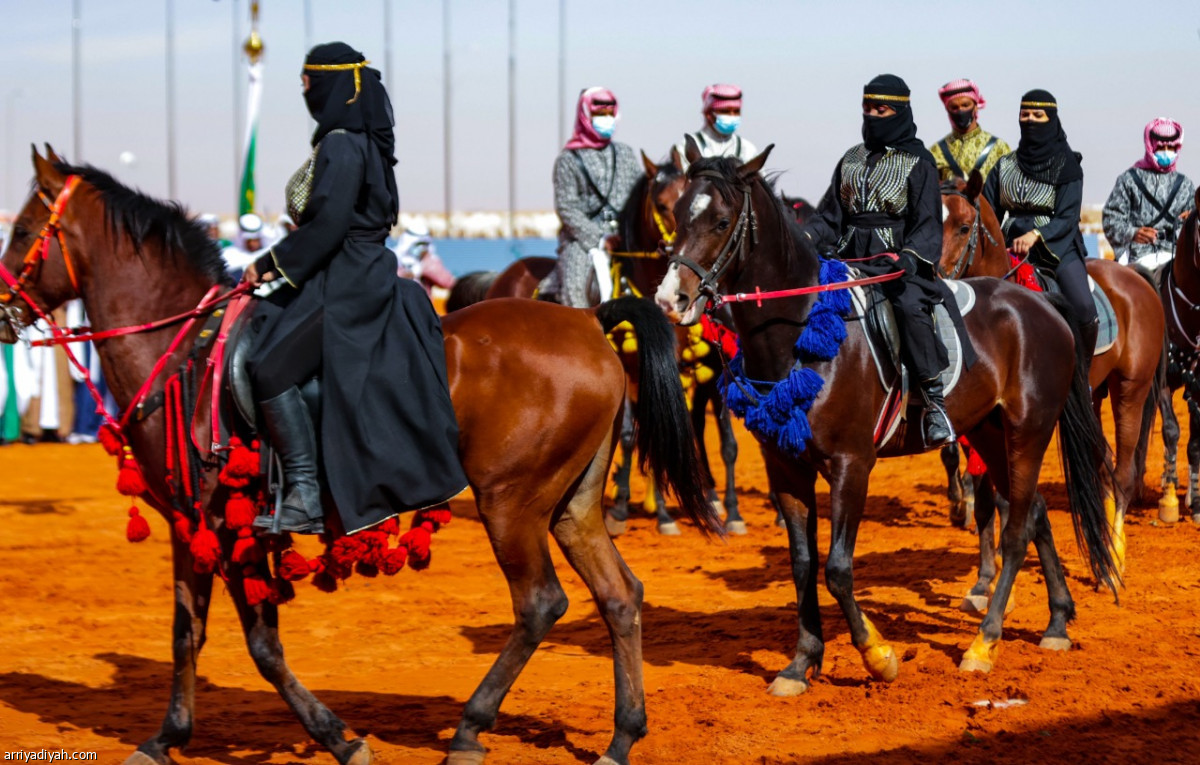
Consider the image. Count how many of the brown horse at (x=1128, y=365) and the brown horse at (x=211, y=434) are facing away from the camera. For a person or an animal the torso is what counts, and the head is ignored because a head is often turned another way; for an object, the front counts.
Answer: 0

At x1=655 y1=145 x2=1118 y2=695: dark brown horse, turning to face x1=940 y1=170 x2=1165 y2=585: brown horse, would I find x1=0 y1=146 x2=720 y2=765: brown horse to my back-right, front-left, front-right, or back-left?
back-left

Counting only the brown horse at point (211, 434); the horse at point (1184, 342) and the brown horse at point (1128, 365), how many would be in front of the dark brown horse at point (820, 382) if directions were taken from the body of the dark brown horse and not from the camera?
1

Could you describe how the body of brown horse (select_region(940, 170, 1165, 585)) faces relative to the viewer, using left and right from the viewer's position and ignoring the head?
facing the viewer and to the left of the viewer

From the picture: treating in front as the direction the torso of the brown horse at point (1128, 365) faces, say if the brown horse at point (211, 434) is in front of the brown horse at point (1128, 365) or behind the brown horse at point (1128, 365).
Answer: in front

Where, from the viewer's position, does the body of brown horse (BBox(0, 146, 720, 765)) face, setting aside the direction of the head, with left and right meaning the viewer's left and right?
facing to the left of the viewer

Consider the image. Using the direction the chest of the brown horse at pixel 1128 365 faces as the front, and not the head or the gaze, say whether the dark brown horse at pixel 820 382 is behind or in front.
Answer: in front

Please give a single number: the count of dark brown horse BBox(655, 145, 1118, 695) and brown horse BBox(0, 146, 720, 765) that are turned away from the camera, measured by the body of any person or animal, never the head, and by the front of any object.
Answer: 0

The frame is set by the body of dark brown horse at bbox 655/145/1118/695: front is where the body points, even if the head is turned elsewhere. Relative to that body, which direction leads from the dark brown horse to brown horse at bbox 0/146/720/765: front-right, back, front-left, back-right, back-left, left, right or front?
front

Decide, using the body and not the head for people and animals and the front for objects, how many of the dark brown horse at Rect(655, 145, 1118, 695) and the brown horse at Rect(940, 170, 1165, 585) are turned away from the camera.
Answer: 0

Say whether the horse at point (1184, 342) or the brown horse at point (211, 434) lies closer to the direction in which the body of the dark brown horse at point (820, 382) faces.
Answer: the brown horse
